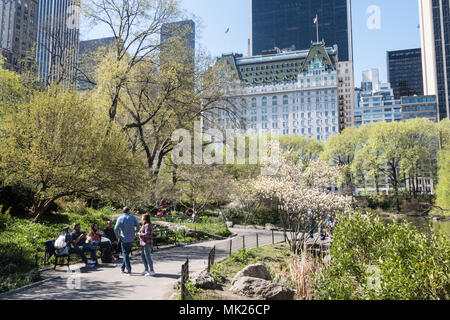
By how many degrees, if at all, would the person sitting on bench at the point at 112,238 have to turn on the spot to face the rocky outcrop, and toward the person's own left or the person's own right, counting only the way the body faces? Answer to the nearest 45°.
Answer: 0° — they already face it

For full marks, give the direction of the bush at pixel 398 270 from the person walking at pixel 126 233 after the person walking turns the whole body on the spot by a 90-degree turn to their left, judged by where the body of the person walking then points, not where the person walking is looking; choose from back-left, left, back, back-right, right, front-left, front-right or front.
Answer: back-left

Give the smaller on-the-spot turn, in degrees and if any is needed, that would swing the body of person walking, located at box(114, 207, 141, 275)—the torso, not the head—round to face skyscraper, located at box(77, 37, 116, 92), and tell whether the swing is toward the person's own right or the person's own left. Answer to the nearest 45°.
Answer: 0° — they already face it

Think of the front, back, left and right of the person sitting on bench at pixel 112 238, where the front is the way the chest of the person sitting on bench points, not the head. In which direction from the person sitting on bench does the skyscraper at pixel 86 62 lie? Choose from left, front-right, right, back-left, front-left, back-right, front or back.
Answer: back-left

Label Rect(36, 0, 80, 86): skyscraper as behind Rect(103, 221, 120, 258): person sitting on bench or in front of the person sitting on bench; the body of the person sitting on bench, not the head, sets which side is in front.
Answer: behind

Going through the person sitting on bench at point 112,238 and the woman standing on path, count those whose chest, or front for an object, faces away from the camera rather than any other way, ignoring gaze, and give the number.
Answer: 0
